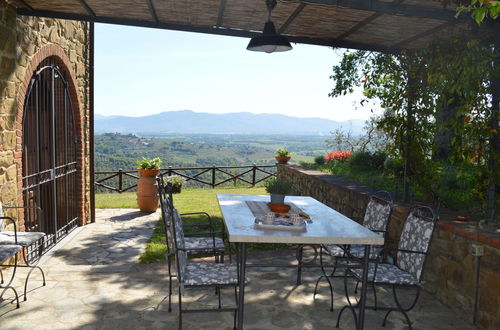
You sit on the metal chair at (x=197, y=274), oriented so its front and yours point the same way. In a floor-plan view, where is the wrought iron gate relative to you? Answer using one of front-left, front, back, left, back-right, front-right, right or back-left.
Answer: back-left

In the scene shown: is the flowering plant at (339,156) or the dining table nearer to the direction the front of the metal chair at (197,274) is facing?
the dining table

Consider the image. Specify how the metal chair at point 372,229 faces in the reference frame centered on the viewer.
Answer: facing the viewer and to the left of the viewer

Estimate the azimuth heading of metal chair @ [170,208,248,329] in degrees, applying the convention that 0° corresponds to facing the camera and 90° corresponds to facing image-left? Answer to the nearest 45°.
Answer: approximately 270°

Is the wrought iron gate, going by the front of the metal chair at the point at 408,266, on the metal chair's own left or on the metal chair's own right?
on the metal chair's own right

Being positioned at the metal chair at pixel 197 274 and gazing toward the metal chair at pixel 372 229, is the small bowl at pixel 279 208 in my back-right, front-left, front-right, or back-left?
front-left

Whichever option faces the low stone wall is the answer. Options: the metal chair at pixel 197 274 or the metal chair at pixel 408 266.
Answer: the metal chair at pixel 197 274

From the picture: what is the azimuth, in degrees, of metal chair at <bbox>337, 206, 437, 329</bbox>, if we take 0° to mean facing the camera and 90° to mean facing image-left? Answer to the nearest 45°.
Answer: approximately 45°

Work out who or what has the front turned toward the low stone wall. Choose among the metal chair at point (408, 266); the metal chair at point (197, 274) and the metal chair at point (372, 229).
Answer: the metal chair at point (197, 274)

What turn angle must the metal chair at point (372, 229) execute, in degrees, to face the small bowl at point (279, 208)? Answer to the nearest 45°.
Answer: approximately 45° to its right

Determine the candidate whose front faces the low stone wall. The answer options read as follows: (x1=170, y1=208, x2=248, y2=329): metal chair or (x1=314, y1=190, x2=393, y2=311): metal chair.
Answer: (x1=170, y1=208, x2=248, y2=329): metal chair

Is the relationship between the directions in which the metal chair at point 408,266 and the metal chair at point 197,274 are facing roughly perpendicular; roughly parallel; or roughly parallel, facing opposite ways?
roughly parallel, facing opposite ways

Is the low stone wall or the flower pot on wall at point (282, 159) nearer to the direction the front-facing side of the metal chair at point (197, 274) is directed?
the low stone wall

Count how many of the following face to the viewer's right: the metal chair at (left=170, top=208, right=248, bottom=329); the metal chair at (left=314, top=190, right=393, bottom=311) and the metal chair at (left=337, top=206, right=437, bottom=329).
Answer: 1
